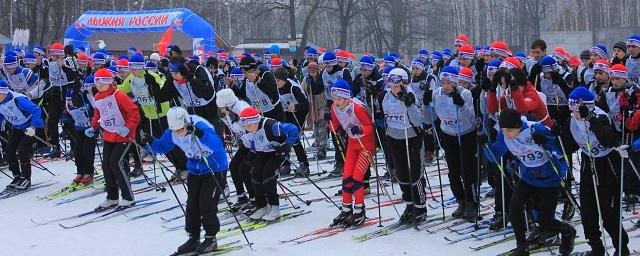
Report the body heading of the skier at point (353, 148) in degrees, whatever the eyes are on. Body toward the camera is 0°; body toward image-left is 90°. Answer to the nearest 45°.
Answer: approximately 45°

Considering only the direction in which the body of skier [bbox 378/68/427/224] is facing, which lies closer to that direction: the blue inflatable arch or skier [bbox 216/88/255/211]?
the skier

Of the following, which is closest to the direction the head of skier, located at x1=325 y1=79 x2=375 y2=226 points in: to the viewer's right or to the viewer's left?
to the viewer's left

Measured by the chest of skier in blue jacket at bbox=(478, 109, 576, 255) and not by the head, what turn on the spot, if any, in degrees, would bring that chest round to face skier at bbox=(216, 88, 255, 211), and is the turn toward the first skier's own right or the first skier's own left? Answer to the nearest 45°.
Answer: approximately 90° to the first skier's own right

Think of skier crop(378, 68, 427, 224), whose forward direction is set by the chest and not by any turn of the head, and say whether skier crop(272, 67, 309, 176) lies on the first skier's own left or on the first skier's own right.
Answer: on the first skier's own right

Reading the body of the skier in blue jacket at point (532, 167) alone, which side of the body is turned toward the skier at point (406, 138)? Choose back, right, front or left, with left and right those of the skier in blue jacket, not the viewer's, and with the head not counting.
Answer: right
